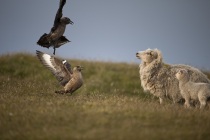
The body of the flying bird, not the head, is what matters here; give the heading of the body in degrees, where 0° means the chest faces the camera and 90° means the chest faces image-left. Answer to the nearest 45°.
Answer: approximately 270°

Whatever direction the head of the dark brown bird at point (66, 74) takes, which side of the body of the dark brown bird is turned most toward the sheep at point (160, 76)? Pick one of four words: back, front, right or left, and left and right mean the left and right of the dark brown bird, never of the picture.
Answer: front

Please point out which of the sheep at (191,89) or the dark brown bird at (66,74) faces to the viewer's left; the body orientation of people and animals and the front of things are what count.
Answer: the sheep

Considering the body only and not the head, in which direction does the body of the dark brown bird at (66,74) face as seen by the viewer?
to the viewer's right

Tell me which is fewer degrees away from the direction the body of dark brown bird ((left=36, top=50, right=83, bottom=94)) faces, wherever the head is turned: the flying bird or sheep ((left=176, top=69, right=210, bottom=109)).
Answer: the sheep

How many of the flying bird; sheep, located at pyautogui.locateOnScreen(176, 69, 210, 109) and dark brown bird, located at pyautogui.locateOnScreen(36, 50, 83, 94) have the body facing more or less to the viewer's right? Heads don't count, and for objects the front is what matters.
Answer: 2

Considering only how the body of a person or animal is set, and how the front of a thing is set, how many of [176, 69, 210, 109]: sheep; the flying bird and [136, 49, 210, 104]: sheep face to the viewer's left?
2

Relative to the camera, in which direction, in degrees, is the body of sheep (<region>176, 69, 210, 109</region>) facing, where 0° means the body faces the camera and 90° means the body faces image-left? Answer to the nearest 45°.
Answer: approximately 90°

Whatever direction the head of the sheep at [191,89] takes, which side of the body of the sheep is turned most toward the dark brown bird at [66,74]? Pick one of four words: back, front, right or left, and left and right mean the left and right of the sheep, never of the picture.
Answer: front

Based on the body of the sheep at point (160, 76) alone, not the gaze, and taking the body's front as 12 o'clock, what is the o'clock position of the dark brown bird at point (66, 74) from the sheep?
The dark brown bird is roughly at 12 o'clock from the sheep.

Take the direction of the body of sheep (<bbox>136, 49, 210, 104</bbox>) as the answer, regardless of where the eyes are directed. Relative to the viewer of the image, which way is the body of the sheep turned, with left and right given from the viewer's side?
facing to the left of the viewer

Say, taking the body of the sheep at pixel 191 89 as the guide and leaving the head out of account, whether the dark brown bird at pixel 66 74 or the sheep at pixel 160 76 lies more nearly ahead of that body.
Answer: the dark brown bird

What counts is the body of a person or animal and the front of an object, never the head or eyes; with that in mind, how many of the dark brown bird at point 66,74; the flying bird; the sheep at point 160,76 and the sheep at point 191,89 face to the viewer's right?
2

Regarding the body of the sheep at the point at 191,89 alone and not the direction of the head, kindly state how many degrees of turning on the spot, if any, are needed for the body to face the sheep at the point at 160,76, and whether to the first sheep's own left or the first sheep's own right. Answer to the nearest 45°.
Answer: approximately 45° to the first sheep's own right
